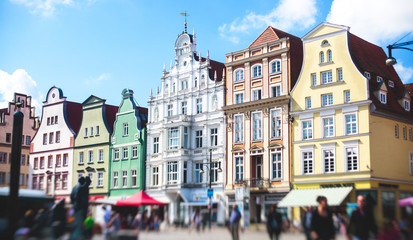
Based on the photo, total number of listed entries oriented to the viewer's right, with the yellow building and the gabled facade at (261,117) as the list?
0

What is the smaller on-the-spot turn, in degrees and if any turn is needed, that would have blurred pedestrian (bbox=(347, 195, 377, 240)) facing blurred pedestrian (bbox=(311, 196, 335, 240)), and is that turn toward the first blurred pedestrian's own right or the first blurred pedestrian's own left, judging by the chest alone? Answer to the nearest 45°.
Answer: approximately 90° to the first blurred pedestrian's own right

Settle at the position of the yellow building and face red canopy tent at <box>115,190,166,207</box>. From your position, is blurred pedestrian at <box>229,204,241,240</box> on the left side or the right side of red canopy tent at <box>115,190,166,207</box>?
left

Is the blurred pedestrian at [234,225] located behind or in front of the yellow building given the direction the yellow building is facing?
in front

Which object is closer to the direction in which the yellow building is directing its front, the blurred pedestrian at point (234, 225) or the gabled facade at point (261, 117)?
the blurred pedestrian

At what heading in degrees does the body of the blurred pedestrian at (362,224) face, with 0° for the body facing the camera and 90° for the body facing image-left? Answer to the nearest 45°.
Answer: approximately 0°

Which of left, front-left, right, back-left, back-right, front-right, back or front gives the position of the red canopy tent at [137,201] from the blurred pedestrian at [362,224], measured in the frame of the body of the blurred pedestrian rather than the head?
back-right

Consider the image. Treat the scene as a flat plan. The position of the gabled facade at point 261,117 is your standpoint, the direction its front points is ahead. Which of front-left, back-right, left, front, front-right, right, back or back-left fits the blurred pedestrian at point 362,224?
front-left

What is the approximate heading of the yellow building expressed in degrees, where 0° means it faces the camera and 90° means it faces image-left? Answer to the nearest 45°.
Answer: approximately 45°

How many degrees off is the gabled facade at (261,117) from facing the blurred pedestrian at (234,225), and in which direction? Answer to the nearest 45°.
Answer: approximately 45° to its left

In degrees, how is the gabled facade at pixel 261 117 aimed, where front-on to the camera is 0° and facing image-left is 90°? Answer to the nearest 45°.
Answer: approximately 45°
